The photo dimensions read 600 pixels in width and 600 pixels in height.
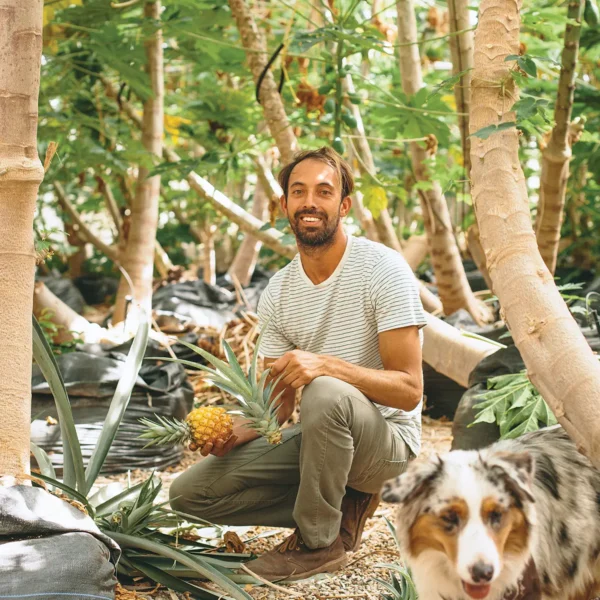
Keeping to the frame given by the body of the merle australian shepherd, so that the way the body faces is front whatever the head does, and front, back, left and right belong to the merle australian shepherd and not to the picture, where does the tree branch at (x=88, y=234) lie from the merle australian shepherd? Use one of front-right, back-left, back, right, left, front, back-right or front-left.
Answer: right

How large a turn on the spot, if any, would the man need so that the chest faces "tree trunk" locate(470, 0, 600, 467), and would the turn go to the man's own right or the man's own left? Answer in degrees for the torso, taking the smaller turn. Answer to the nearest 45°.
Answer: approximately 90° to the man's own left

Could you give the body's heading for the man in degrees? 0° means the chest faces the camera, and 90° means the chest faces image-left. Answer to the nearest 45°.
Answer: approximately 45°

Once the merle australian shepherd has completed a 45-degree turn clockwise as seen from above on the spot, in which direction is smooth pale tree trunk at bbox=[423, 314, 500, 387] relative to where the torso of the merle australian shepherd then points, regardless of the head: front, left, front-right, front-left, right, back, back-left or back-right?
right

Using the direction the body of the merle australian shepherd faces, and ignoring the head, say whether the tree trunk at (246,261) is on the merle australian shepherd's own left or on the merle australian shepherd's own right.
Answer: on the merle australian shepherd's own right

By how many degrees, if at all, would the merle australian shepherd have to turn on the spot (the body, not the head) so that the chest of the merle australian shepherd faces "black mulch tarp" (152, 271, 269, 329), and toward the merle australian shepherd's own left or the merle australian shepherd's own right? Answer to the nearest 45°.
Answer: approximately 90° to the merle australian shepherd's own right

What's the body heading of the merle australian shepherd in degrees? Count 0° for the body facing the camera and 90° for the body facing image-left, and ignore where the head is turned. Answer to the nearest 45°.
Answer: approximately 45°
